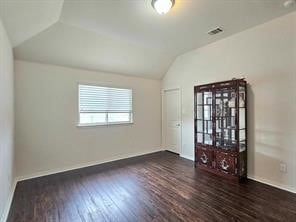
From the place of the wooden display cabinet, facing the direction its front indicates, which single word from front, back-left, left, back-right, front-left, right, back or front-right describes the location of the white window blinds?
front-right

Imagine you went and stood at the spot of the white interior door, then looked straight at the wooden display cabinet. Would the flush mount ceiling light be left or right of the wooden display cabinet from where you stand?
right

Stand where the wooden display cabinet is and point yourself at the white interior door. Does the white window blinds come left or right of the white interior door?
left

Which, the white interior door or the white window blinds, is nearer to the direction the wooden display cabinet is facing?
the white window blinds

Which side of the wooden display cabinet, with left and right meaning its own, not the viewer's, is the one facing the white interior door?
right

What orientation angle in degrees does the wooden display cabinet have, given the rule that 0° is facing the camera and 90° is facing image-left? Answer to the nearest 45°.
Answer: approximately 45°
